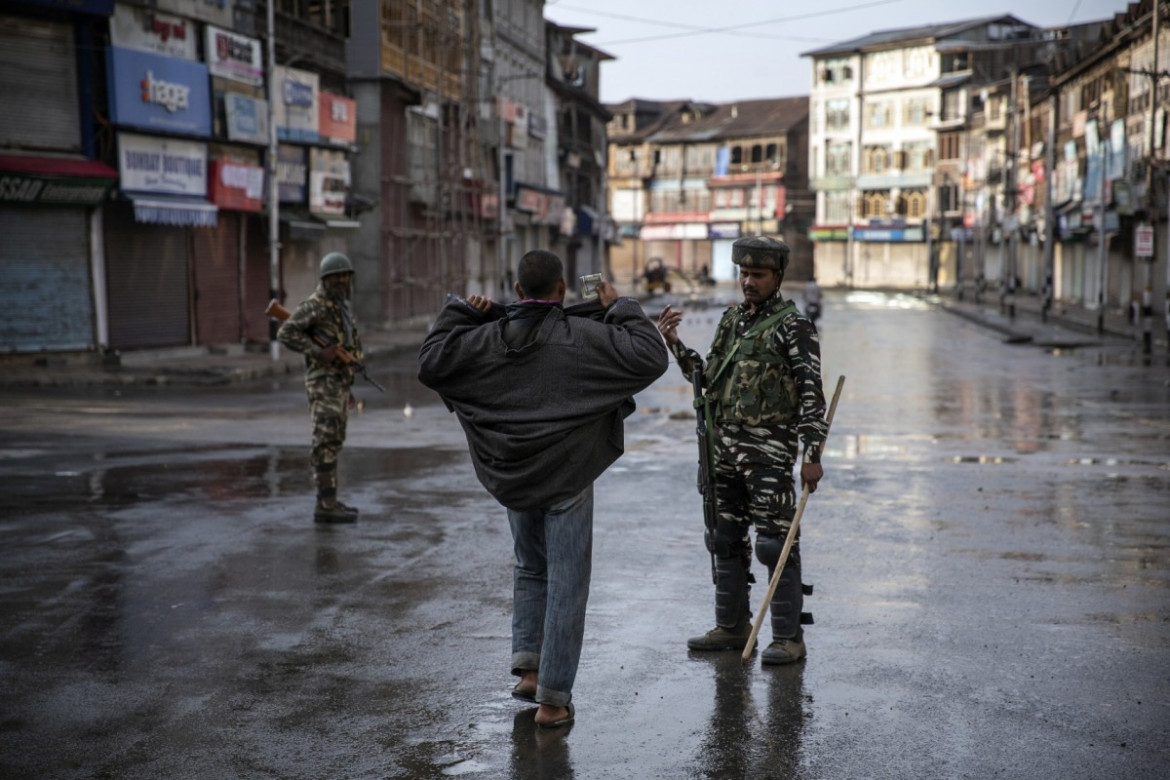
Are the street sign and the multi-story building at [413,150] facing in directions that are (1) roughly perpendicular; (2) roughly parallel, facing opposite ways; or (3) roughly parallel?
roughly perpendicular

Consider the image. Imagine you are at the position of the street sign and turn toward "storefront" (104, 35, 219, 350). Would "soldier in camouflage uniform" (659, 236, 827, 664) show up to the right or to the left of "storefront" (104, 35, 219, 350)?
left

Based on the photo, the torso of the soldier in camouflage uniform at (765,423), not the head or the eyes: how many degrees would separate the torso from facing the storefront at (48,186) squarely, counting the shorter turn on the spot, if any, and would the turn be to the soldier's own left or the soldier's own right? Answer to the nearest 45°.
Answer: approximately 90° to the soldier's own right

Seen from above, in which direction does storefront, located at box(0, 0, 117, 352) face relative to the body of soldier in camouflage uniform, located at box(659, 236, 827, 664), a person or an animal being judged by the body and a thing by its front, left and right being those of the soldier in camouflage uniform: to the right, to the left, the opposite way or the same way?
to the left

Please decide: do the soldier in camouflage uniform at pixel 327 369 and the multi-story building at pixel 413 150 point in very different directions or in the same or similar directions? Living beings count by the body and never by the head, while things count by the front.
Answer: same or similar directions

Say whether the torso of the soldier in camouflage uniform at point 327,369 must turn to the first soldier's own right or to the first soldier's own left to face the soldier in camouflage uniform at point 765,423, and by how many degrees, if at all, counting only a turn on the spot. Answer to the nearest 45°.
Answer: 0° — they already face them

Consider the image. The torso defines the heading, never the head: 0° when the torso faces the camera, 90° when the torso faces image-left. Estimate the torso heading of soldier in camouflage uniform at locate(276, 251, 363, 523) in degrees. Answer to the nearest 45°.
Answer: approximately 315°

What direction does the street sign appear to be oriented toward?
toward the camera

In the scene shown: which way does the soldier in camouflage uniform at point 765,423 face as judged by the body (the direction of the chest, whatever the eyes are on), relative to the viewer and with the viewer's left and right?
facing the viewer and to the left of the viewer

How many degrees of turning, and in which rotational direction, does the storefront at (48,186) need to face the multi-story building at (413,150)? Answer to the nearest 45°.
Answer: approximately 135° to its left

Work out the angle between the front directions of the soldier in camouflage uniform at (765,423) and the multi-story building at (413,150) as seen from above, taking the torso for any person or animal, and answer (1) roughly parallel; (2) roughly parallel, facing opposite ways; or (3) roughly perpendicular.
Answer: roughly perpendicular

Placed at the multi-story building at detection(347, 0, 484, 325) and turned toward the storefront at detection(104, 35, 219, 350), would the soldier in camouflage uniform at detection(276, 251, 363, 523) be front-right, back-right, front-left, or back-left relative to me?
front-left

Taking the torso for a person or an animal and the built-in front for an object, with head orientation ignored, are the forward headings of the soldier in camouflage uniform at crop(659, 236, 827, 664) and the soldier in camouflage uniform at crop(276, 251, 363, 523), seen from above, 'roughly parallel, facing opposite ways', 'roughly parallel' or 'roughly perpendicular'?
roughly perpendicular

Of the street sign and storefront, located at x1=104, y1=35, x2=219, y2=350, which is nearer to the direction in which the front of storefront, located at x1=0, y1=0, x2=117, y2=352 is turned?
the street sign

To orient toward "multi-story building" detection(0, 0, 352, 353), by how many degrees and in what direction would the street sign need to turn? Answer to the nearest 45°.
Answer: approximately 45° to its right
